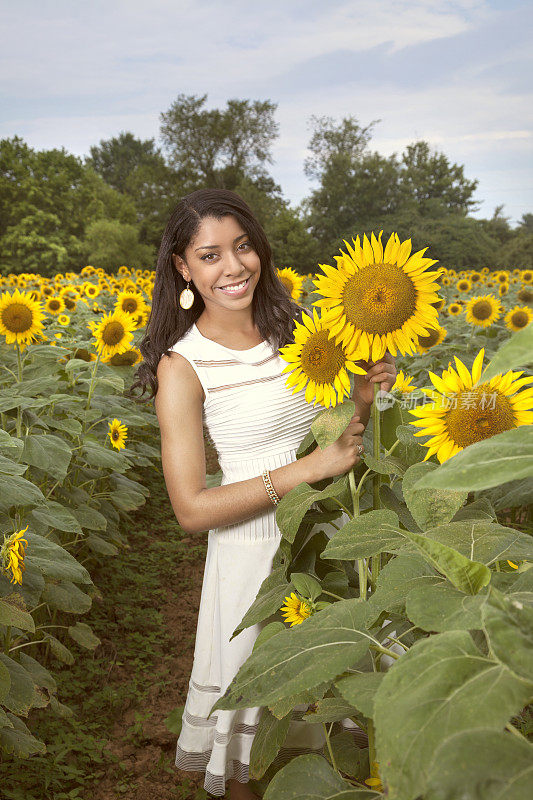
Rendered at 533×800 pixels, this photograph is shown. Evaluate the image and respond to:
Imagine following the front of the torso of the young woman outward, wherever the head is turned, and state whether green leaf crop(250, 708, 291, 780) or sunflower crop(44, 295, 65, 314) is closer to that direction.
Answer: the green leaf

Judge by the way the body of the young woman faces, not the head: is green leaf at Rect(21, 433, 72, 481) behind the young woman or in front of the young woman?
behind

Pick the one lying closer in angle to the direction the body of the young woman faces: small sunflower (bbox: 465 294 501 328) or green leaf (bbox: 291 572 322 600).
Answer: the green leaf

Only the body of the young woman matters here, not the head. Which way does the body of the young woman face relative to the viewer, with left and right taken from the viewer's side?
facing the viewer and to the right of the viewer

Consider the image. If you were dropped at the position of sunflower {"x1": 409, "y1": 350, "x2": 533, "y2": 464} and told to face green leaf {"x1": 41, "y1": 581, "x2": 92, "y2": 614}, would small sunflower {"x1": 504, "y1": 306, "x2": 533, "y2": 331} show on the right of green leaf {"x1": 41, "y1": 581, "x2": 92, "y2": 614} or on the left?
right

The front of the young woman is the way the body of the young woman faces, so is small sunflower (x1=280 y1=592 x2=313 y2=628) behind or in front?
in front

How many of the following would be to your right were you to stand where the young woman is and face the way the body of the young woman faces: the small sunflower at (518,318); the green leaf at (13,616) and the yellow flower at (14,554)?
2

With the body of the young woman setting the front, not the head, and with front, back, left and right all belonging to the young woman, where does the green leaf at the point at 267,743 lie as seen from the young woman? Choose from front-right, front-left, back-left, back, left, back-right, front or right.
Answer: front-right

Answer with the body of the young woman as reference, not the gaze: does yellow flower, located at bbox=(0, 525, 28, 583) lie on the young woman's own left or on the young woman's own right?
on the young woman's own right

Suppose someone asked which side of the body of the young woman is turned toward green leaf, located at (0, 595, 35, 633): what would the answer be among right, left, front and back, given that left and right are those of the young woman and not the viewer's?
right
